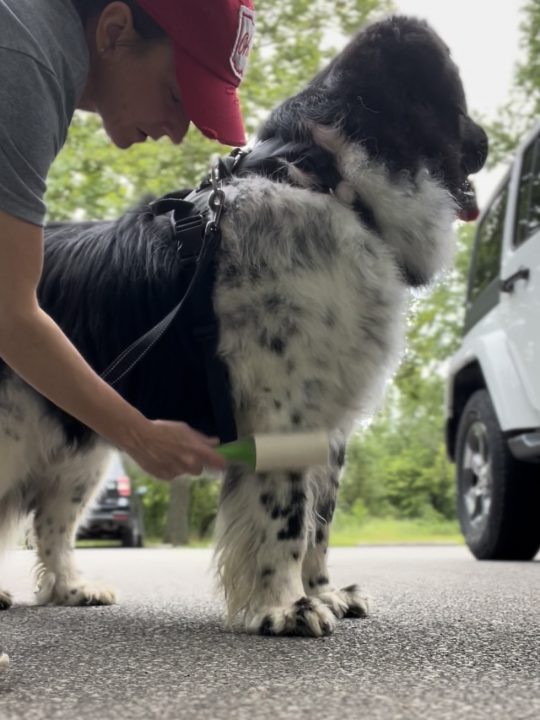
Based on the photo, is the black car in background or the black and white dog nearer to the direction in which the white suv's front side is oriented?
the black and white dog

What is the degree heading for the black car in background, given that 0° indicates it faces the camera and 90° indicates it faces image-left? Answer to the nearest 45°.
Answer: approximately 225°

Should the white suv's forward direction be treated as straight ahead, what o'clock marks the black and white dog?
The black and white dog is roughly at 2 o'clock from the white suv.

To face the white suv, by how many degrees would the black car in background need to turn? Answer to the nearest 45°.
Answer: approximately 135° to its right

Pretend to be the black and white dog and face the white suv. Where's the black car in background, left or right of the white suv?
left
